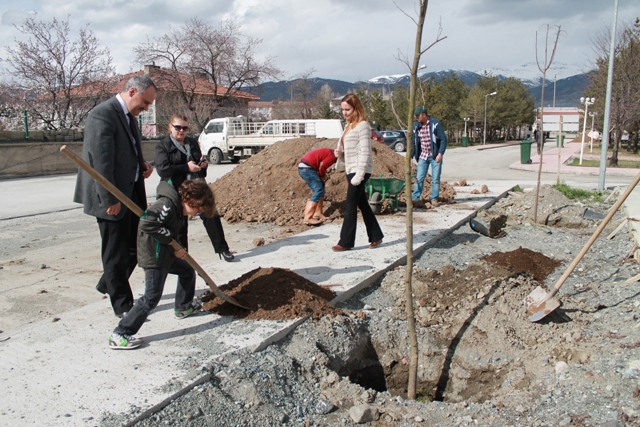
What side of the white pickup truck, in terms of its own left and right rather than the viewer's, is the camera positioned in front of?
left

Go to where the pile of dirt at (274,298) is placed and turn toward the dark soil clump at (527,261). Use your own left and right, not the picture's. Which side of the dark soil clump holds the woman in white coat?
left

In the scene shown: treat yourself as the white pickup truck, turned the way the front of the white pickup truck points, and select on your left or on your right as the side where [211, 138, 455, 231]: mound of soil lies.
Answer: on your left

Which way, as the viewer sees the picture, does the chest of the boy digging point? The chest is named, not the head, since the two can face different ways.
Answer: to the viewer's right

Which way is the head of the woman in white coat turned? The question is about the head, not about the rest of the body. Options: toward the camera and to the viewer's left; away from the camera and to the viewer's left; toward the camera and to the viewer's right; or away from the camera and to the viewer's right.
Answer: toward the camera and to the viewer's left

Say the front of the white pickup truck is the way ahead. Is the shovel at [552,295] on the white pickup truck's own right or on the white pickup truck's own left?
on the white pickup truck's own left

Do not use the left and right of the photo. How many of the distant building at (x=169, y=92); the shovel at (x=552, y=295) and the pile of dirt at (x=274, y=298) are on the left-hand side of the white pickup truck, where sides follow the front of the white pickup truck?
2

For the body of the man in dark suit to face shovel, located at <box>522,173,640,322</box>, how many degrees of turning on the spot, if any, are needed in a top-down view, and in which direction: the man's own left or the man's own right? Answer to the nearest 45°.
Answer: approximately 45° to the man's own left

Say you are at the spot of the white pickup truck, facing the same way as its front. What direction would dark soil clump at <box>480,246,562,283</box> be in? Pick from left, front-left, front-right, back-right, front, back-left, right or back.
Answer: left
